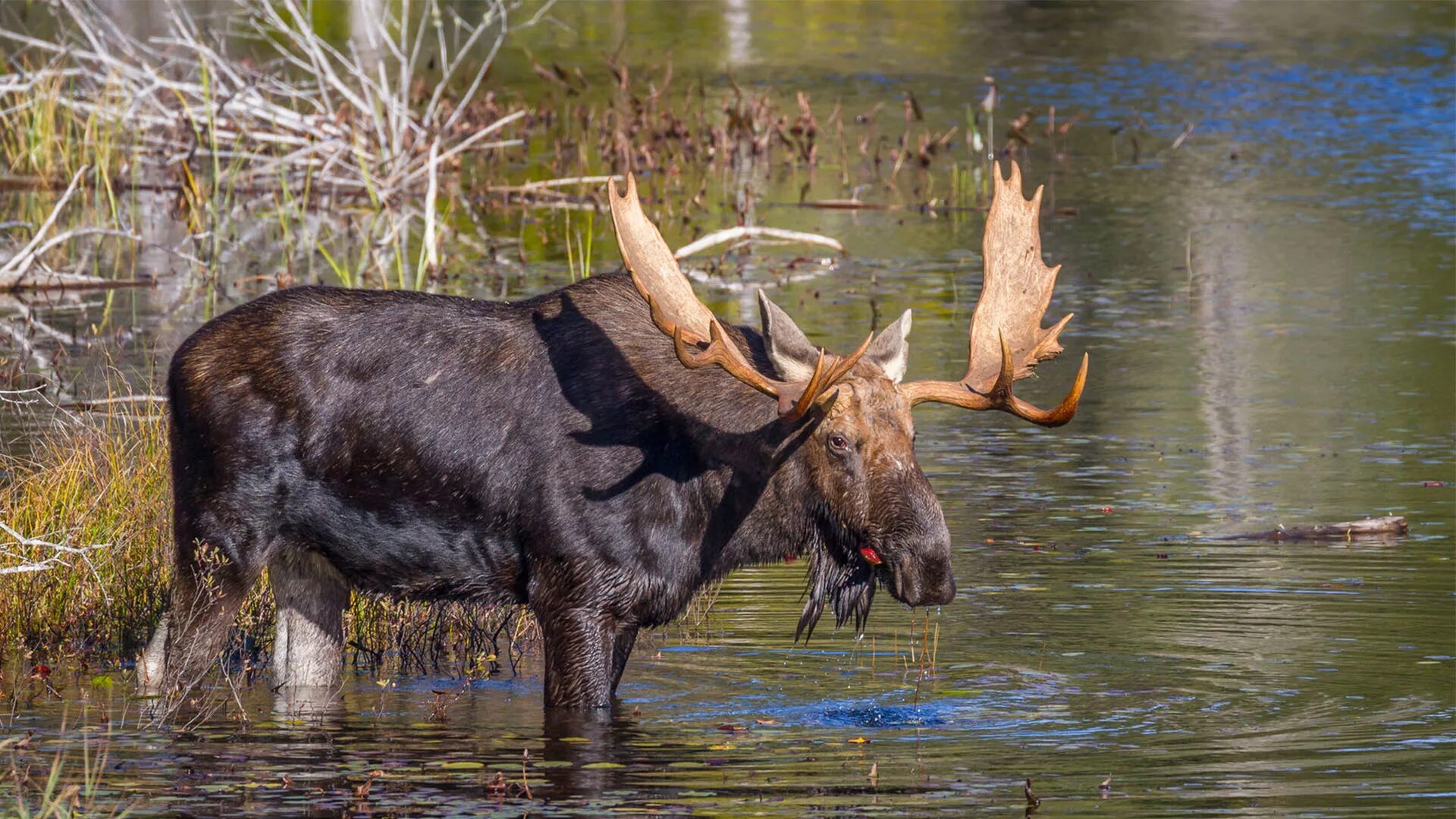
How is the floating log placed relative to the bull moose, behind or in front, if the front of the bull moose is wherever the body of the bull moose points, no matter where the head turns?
in front

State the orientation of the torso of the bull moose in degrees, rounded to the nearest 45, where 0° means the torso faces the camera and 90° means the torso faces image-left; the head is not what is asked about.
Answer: approximately 270°
